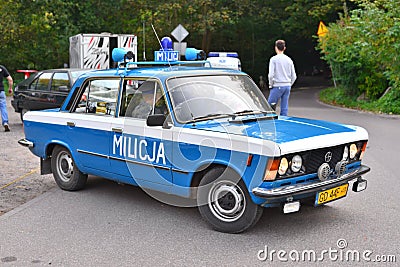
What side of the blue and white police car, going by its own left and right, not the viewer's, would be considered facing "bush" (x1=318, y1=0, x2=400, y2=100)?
left

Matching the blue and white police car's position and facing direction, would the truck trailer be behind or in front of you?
behind

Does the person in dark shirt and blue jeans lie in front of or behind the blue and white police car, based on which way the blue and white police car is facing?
behind

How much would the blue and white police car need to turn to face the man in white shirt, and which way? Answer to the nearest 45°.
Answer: approximately 135° to its left

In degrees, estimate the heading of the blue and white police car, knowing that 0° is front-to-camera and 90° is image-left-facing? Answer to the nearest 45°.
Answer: approximately 315°

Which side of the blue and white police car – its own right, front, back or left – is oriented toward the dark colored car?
back
